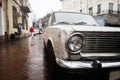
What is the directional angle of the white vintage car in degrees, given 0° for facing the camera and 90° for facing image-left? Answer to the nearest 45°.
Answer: approximately 315°
